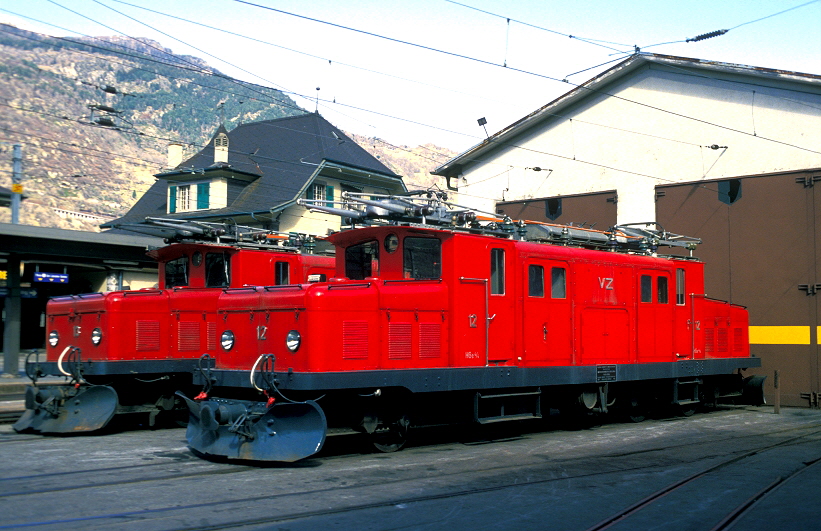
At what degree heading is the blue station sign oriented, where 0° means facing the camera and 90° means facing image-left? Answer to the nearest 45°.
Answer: approximately 0°

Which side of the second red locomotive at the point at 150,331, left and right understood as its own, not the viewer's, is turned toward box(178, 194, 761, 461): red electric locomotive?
left

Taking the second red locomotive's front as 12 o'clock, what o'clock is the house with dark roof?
The house with dark roof is roughly at 5 o'clock from the second red locomotive.

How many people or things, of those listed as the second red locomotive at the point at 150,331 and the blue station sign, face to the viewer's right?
0

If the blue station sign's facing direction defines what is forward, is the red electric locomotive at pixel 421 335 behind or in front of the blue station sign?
in front

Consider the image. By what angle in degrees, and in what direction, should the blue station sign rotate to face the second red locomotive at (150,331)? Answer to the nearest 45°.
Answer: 0° — it already faces it
